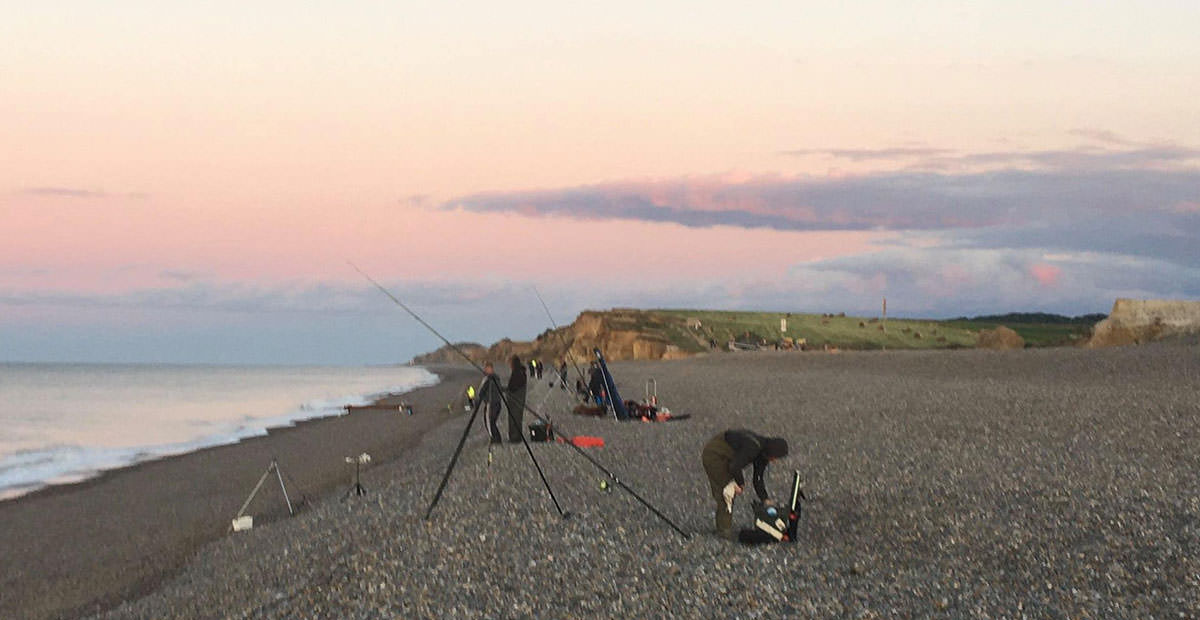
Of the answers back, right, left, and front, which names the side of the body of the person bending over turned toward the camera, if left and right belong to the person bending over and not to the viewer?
right

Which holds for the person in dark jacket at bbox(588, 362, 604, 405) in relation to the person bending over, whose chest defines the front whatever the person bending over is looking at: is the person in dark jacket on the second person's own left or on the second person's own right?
on the second person's own left

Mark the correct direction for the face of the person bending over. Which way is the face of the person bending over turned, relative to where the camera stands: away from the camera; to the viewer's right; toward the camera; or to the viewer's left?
to the viewer's right

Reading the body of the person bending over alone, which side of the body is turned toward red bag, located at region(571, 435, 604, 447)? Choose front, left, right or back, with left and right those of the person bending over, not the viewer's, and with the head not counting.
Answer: left
